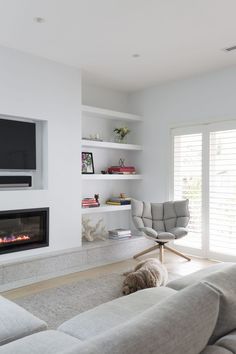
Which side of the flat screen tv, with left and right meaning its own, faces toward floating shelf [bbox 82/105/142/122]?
left

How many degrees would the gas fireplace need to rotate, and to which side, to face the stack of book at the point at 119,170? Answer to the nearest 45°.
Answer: approximately 90° to its left

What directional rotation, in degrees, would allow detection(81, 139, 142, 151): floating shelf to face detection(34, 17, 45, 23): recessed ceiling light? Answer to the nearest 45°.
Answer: approximately 45° to its right

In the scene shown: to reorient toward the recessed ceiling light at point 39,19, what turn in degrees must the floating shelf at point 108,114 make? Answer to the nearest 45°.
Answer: approximately 45° to its right

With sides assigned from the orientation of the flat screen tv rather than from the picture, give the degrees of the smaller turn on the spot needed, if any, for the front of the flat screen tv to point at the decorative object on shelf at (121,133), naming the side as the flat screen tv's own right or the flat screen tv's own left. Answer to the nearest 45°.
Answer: approximately 90° to the flat screen tv's own left
